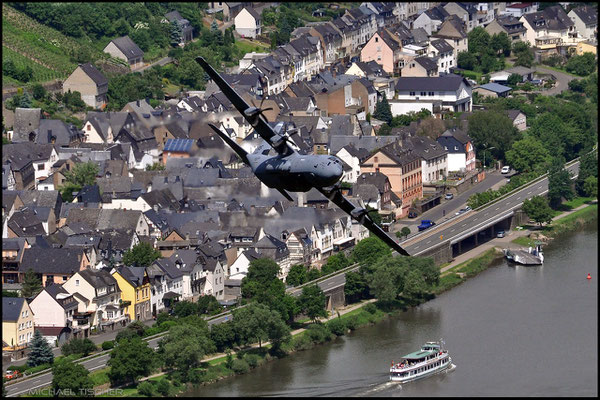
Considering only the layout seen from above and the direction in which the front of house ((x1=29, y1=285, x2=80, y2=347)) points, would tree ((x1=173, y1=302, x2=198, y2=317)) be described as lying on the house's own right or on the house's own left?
on the house's own left

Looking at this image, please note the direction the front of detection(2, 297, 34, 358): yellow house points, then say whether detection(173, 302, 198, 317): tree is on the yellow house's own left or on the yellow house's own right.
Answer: on the yellow house's own left

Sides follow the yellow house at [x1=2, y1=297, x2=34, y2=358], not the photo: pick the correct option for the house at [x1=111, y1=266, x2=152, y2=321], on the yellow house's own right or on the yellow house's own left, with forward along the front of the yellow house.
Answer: on the yellow house's own left

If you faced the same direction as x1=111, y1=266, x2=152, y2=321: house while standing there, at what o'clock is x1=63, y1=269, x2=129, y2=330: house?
x1=63, y1=269, x2=129, y2=330: house is roughly at 4 o'clock from x1=111, y1=266, x2=152, y2=321: house.

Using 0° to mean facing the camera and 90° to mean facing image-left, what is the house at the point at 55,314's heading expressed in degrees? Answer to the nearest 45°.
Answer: approximately 315°

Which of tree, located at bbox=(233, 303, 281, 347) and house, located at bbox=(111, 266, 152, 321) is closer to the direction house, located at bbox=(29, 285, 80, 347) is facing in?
the tree

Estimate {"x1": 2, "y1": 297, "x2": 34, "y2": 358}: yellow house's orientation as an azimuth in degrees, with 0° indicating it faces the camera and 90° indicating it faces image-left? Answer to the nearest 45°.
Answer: approximately 315°
